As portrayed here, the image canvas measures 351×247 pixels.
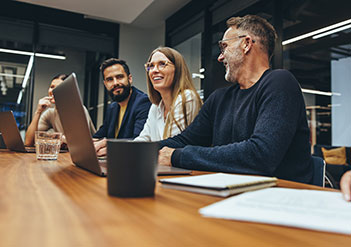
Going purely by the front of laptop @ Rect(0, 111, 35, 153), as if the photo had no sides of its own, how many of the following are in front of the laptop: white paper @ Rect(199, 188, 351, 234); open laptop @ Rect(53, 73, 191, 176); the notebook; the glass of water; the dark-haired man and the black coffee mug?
1

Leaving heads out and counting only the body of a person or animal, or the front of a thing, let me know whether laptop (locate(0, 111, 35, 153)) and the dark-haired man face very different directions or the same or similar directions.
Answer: very different directions

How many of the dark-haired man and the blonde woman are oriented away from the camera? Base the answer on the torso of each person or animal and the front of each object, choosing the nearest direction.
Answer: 0

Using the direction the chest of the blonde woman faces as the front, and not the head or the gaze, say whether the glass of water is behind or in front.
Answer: in front

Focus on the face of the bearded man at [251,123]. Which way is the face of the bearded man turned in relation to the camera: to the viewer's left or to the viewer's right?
to the viewer's left

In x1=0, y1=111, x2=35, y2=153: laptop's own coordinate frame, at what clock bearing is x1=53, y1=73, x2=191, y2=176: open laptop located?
The open laptop is roughly at 4 o'clock from the laptop.

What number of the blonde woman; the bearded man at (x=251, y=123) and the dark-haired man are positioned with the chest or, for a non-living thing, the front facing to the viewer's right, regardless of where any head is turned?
0

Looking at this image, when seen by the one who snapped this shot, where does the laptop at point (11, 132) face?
facing away from the viewer and to the right of the viewer

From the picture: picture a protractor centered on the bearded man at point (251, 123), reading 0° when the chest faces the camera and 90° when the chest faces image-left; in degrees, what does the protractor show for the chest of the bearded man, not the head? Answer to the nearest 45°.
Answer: approximately 45°
